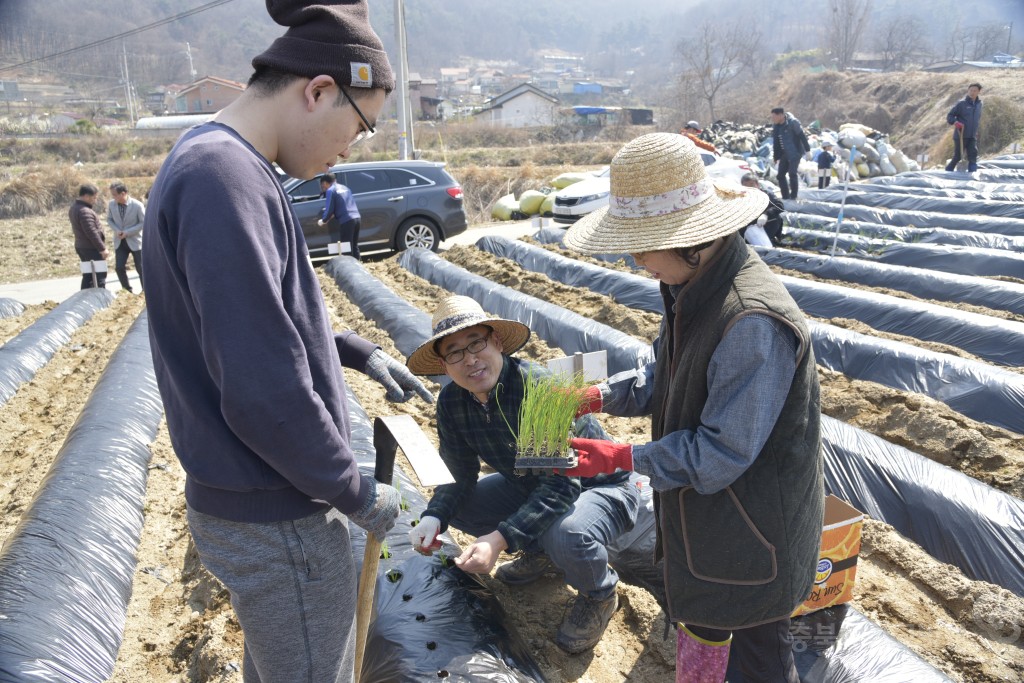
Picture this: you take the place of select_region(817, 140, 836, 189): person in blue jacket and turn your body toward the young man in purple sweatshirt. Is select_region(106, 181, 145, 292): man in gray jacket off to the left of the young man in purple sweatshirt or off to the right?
right

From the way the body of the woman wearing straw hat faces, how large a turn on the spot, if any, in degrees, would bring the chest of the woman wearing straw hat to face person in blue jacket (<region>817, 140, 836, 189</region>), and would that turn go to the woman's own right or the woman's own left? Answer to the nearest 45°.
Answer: approximately 90° to the woman's own right

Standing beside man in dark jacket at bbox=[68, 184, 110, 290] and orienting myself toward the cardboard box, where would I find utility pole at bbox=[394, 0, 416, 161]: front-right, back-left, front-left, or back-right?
back-left

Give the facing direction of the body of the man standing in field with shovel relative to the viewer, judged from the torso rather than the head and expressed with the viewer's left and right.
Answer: facing the viewer and to the left of the viewer

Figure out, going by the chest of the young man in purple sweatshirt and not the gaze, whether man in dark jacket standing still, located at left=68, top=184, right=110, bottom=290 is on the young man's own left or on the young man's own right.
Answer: on the young man's own left

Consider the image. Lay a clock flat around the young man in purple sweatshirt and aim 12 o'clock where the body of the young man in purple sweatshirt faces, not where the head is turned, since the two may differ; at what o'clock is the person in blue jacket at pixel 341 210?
The person in blue jacket is roughly at 9 o'clock from the young man in purple sweatshirt.

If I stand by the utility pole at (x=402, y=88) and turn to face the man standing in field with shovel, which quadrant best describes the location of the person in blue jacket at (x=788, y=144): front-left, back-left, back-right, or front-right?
front-right

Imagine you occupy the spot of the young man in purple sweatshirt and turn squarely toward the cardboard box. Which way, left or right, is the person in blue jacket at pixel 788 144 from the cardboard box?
left

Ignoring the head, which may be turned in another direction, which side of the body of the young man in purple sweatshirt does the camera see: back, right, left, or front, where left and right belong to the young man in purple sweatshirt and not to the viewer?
right

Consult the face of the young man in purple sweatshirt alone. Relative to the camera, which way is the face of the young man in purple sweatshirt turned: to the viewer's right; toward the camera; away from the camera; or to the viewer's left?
to the viewer's right

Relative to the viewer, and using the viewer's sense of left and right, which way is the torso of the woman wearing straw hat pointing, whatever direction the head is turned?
facing to the left of the viewer

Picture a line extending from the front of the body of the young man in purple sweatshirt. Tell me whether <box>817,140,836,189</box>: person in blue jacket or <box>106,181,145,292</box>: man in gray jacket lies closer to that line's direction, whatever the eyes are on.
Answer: the person in blue jacket

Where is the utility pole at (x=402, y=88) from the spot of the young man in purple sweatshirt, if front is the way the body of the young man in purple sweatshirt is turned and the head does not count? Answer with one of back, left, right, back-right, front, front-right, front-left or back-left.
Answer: left
